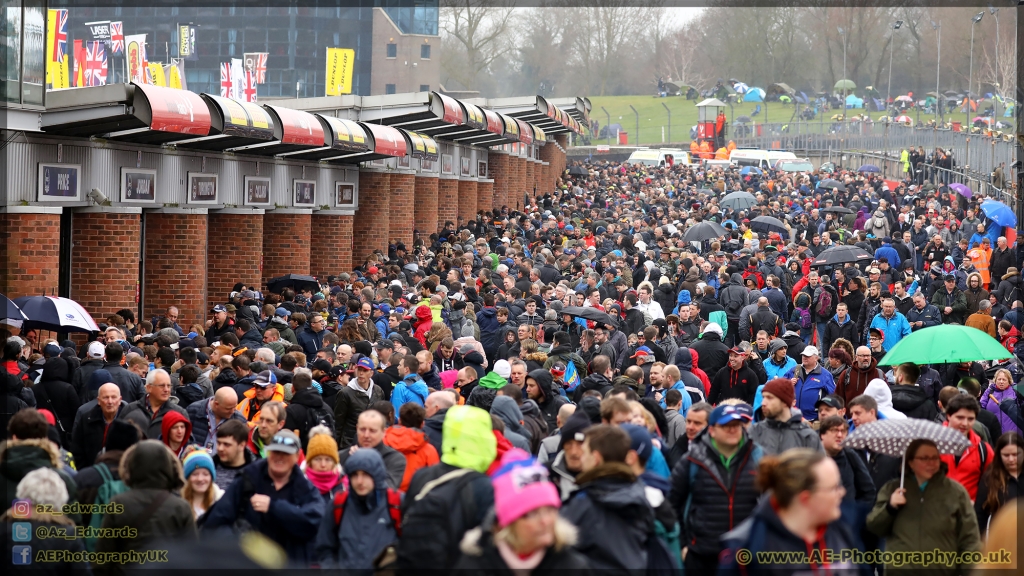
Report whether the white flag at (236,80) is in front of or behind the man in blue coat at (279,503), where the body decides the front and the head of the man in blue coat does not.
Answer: behind

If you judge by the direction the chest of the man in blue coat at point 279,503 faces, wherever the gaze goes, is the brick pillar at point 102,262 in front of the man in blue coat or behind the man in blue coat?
behind

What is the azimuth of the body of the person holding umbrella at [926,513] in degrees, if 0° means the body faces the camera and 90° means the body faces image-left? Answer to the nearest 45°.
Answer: approximately 0°

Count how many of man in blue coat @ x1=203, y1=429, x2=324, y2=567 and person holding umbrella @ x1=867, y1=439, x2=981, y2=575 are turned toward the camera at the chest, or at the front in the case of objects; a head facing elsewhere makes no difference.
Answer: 2

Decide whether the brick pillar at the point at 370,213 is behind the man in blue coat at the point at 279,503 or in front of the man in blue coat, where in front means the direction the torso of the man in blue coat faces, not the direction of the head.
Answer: behind

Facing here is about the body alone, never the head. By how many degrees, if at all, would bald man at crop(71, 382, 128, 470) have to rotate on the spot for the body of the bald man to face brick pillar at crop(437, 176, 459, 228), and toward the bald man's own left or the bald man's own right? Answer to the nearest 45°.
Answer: approximately 135° to the bald man's own left

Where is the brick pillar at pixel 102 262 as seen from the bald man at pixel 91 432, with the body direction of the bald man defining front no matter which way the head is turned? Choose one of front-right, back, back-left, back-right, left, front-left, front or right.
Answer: back-left
